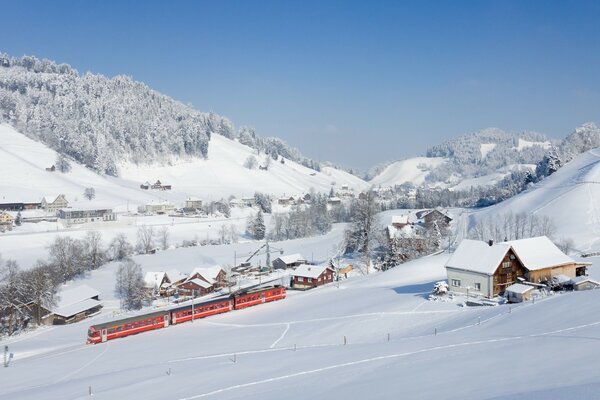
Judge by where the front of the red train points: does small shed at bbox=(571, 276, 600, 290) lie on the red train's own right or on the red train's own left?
on the red train's own left

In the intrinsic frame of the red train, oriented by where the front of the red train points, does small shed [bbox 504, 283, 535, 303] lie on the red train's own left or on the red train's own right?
on the red train's own left

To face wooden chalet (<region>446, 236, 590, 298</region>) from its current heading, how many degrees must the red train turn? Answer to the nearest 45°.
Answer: approximately 135° to its left

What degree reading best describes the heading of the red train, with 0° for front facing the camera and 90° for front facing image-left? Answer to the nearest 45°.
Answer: approximately 45°
